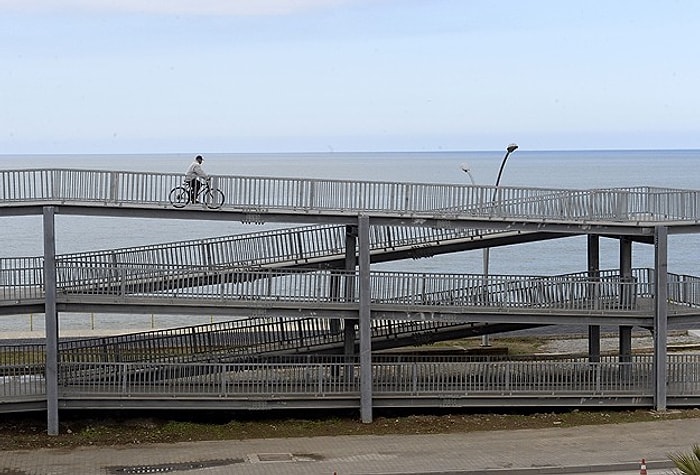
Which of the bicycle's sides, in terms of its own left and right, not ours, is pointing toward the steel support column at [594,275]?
front

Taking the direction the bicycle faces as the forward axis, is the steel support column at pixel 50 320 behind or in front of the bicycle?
behind

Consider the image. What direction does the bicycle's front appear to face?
to the viewer's right

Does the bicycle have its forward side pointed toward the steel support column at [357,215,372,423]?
yes

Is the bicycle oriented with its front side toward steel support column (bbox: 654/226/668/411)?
yes

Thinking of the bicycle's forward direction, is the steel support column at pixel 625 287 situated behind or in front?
in front
